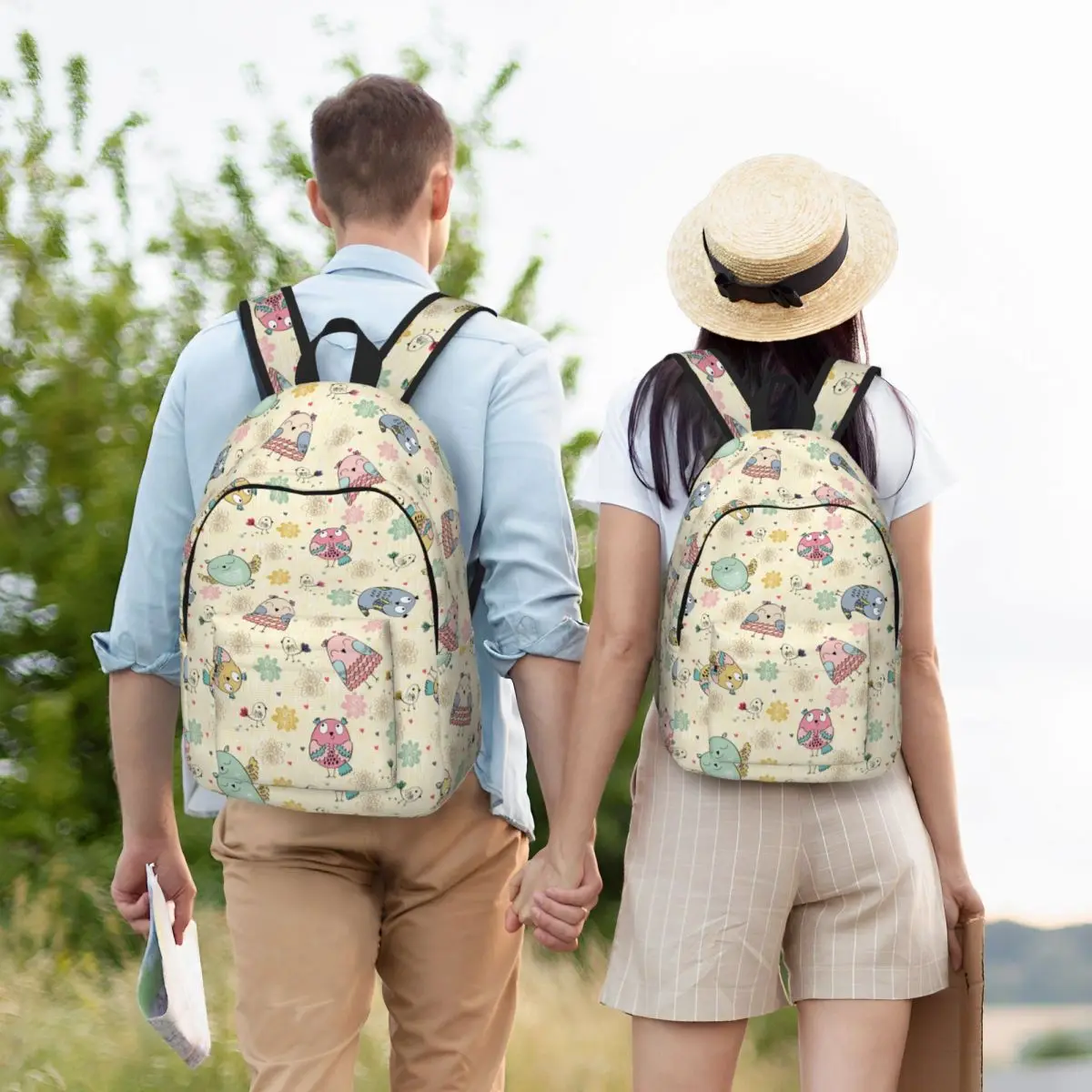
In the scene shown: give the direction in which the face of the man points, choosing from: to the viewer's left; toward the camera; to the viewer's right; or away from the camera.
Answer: away from the camera

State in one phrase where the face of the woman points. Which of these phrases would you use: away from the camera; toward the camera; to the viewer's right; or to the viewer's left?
away from the camera

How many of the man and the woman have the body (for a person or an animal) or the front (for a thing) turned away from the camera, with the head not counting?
2

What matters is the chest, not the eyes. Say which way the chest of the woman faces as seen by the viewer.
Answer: away from the camera

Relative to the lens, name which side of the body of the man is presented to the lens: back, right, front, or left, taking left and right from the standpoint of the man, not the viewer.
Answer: back
